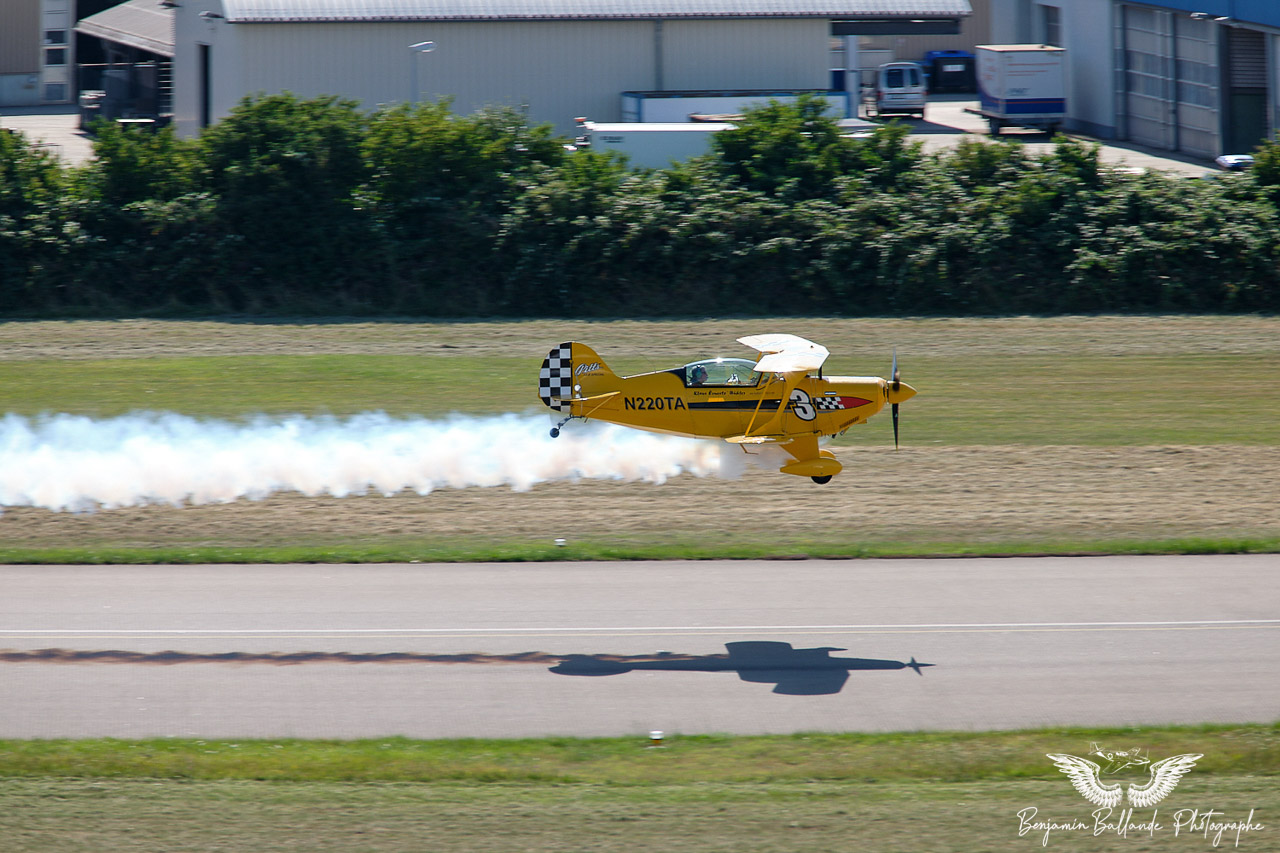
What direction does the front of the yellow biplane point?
to the viewer's right
